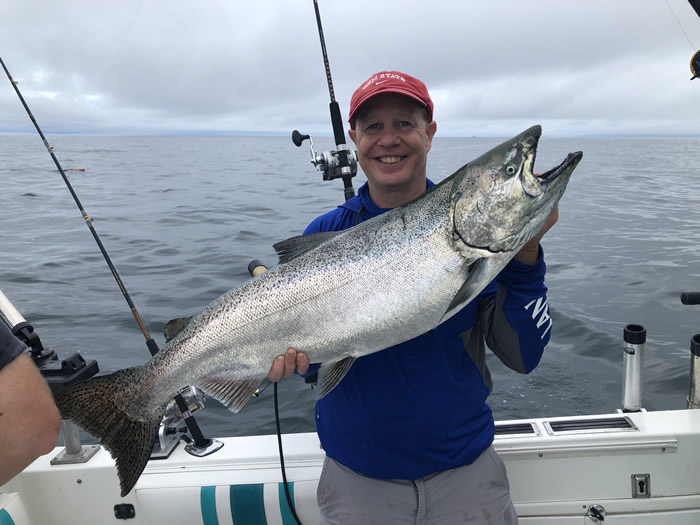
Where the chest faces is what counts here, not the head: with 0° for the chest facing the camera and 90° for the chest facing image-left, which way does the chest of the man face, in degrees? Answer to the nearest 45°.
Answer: approximately 0°
